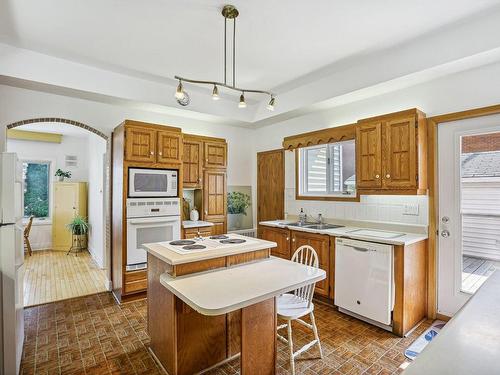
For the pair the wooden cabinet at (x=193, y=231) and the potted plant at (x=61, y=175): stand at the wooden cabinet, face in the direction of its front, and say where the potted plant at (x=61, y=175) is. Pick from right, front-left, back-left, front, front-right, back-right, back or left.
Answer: back-right

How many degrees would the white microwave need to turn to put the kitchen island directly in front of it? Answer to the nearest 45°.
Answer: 0° — it already faces it

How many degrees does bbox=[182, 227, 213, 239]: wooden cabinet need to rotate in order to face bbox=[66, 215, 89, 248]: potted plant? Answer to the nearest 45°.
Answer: approximately 135° to its right

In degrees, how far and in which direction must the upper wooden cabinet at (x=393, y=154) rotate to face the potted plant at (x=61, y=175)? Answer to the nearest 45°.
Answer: approximately 45° to its right

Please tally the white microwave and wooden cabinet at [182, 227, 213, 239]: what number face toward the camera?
2

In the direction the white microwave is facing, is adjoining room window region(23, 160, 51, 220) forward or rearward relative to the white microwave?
rearward

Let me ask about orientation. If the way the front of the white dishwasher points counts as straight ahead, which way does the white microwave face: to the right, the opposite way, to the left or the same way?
to the left

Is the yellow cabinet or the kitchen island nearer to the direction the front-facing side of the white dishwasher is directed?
the kitchen island

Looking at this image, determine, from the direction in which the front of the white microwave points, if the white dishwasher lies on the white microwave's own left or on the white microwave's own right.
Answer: on the white microwave's own left

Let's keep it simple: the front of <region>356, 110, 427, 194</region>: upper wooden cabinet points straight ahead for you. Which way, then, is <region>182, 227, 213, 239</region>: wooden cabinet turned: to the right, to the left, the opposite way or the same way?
to the left
